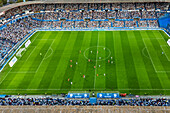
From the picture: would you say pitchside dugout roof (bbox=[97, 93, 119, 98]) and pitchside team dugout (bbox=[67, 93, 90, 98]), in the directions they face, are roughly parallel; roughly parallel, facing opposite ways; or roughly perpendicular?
roughly parallel
